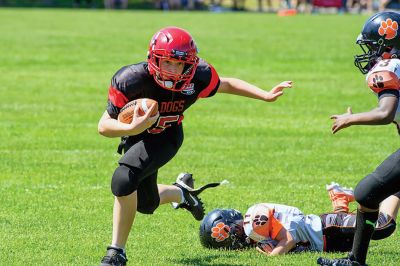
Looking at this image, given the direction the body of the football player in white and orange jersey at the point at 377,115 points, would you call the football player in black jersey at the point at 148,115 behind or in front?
in front

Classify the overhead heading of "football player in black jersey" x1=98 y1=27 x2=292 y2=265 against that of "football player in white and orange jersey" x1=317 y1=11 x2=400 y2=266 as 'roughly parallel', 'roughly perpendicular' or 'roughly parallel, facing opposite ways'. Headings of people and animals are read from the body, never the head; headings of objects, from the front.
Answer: roughly perpendicular

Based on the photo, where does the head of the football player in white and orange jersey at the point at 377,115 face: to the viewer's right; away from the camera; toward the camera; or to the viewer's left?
to the viewer's left

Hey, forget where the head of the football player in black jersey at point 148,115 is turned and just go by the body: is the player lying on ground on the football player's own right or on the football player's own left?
on the football player's own left

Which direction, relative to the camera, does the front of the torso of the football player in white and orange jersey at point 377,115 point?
to the viewer's left

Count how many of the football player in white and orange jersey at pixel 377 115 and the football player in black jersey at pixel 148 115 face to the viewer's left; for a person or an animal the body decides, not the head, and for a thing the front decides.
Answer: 1

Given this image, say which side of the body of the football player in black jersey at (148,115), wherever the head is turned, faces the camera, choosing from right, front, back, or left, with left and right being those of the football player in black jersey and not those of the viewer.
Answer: front
